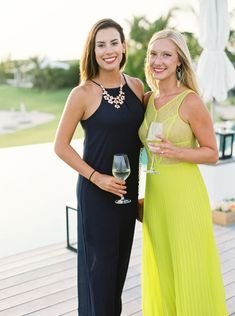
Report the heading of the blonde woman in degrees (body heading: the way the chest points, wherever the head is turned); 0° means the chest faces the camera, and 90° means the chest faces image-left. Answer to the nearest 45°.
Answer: approximately 45°

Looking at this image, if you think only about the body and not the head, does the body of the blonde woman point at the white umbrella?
no
